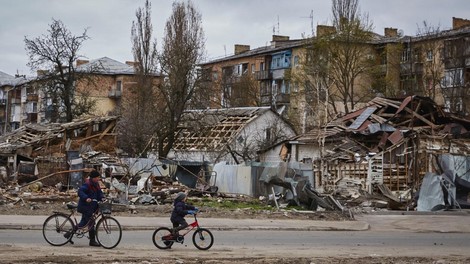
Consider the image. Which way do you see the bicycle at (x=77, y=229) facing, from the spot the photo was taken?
facing to the right of the viewer

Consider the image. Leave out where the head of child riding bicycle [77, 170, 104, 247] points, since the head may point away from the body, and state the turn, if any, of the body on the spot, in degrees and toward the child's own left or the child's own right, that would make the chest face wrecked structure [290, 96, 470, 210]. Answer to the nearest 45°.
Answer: approximately 45° to the child's own left

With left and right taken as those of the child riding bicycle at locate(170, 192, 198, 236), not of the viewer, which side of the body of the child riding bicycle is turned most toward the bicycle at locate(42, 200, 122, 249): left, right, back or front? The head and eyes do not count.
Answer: back

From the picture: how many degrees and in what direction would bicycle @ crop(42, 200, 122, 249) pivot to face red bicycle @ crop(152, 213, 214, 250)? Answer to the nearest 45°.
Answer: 0° — it already faces it

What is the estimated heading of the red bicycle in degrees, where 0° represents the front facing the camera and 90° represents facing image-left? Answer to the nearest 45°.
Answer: approximately 270°

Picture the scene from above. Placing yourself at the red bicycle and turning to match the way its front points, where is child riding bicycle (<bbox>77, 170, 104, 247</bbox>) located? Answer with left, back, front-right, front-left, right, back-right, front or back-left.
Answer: back

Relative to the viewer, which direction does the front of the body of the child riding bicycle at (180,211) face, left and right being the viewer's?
facing to the right of the viewer

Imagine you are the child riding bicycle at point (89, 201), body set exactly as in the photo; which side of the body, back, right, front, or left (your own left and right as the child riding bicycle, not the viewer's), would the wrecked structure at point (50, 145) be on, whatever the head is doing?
left

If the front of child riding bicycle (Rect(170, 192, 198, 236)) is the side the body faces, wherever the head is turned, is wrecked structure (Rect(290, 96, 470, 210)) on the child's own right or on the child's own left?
on the child's own left
